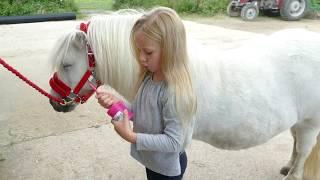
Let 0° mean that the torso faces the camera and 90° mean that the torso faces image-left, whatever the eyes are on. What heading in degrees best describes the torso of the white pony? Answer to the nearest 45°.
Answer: approximately 90°

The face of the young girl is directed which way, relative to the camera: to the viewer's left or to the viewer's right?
to the viewer's left

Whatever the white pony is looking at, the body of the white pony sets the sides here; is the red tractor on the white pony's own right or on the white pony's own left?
on the white pony's own right

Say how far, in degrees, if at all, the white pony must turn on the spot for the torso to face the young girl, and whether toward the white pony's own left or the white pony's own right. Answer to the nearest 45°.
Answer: approximately 45° to the white pony's own left

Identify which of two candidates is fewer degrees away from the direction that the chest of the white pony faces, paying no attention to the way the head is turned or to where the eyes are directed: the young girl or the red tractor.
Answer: the young girl

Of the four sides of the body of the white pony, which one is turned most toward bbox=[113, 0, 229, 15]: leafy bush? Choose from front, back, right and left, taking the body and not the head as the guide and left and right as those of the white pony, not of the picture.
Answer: right

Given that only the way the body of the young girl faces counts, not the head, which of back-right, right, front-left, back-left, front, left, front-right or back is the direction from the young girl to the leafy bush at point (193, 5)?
back-right

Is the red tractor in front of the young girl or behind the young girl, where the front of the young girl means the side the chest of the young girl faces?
behind
